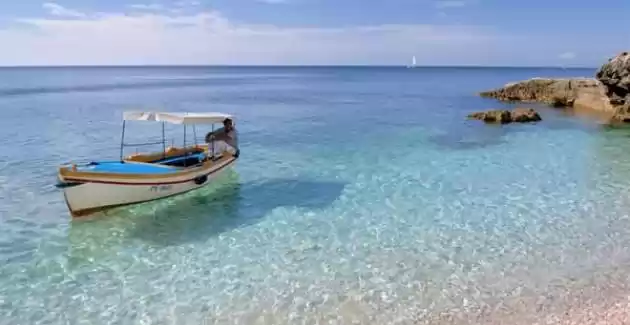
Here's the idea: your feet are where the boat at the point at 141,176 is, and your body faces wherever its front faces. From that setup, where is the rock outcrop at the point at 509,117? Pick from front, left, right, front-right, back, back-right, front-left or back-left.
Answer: back

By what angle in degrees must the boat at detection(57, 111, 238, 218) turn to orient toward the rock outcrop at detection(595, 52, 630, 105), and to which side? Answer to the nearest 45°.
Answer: approximately 180°

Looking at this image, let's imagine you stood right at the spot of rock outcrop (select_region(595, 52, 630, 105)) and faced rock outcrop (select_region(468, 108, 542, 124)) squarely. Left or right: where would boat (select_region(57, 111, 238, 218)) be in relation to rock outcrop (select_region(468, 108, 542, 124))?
left

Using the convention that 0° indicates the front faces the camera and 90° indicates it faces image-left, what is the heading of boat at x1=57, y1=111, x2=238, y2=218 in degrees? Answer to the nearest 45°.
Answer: approximately 45°

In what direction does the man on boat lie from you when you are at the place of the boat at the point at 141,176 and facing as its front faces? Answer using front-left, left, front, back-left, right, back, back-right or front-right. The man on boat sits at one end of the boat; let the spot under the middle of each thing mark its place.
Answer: back
